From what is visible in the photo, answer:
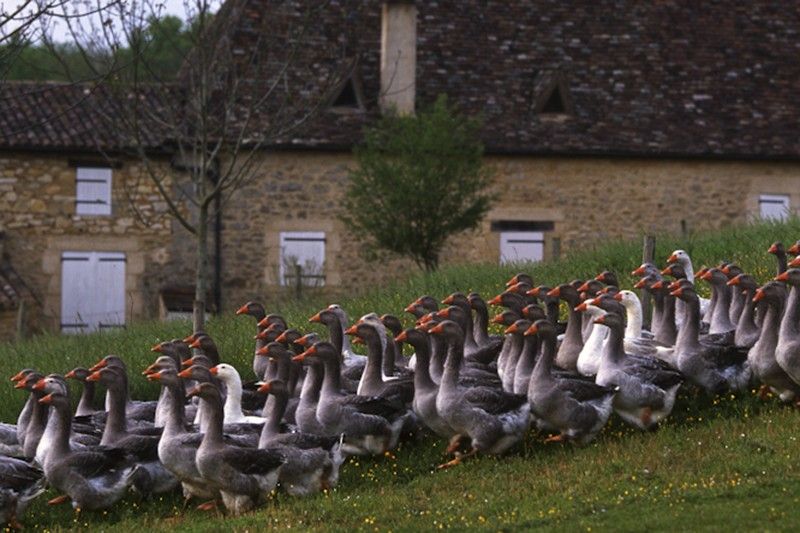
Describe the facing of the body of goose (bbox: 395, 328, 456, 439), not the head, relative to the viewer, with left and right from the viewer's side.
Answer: facing to the left of the viewer

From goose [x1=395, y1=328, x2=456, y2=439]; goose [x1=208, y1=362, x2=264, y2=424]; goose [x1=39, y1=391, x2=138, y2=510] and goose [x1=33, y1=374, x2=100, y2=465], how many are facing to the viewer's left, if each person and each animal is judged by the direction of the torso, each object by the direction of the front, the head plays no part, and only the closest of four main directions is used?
4

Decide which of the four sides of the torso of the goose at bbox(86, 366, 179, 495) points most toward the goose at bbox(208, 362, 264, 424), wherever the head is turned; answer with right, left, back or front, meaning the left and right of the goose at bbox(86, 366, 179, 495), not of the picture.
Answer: back

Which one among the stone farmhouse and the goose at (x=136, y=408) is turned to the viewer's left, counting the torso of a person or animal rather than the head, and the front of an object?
the goose

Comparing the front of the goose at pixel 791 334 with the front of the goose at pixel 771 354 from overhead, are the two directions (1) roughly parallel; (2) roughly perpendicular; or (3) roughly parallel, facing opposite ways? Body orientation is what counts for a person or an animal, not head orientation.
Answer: roughly parallel

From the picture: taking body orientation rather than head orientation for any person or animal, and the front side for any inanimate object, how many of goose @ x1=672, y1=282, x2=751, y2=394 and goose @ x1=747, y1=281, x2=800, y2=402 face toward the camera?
0

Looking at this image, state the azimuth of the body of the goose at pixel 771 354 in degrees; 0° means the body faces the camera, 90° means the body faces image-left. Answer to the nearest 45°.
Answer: approximately 90°

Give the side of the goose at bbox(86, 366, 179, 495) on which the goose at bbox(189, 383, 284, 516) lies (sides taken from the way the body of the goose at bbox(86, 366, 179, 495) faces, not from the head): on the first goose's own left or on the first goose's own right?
on the first goose's own left

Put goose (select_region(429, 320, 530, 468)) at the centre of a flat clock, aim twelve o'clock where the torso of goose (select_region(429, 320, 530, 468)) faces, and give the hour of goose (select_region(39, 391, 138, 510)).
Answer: goose (select_region(39, 391, 138, 510)) is roughly at 12 o'clock from goose (select_region(429, 320, 530, 468)).

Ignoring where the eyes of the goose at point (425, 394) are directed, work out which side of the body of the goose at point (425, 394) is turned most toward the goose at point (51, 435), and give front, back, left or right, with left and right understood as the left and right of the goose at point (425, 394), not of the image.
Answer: front

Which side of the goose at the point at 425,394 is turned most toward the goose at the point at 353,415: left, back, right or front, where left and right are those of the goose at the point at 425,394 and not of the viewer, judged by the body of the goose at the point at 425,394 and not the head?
front

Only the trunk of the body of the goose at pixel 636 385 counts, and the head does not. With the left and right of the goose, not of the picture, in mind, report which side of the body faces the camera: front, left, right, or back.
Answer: left

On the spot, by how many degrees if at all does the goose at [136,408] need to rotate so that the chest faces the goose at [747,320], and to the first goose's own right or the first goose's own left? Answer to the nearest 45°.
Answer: approximately 180°

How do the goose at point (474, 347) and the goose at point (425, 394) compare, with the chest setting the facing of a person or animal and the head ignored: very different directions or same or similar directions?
same or similar directions

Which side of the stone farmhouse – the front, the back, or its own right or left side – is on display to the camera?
front

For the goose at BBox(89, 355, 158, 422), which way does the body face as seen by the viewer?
to the viewer's left

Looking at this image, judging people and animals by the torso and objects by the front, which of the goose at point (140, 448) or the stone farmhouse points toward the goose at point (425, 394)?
the stone farmhouse

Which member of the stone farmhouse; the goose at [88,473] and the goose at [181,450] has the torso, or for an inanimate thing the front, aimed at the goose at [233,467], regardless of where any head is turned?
the stone farmhouse

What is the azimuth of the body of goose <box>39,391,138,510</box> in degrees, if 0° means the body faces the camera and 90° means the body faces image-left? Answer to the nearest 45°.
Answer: approximately 90°

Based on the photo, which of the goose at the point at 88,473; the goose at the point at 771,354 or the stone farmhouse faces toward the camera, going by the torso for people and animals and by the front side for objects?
the stone farmhouse

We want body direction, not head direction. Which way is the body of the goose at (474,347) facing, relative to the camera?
to the viewer's left

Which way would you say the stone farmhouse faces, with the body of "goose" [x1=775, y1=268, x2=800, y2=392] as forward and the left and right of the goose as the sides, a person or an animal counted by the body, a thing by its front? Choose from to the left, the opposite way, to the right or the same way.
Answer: to the left

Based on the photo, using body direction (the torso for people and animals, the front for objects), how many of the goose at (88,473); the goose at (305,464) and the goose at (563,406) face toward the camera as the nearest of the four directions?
0

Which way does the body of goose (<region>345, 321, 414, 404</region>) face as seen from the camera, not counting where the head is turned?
to the viewer's left
